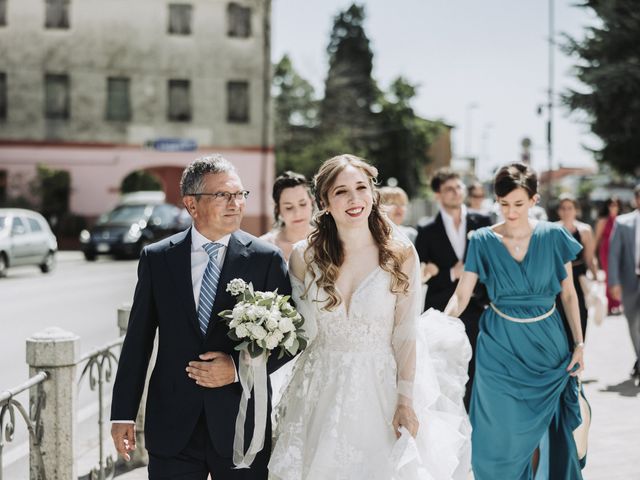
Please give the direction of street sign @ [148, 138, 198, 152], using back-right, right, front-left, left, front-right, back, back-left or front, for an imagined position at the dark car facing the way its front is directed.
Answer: back-right

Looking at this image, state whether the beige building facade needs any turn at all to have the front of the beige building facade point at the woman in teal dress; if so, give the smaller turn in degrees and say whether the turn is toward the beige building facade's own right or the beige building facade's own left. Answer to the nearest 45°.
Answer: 0° — it already faces them

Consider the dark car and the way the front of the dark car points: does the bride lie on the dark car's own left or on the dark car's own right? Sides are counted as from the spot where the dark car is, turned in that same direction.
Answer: on the dark car's own left

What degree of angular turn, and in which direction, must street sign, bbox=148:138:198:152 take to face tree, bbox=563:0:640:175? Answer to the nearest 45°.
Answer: approximately 45° to its left

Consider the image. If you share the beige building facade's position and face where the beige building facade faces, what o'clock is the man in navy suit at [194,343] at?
The man in navy suit is roughly at 12 o'clock from the beige building facade.

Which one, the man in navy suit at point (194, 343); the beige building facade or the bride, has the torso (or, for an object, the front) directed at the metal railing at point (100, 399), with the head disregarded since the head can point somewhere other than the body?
the beige building facade

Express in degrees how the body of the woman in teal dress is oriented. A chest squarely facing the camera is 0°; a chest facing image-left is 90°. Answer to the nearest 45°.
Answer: approximately 0°

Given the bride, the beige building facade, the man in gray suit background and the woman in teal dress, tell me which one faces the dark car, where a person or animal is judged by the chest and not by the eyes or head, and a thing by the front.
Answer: the beige building facade
